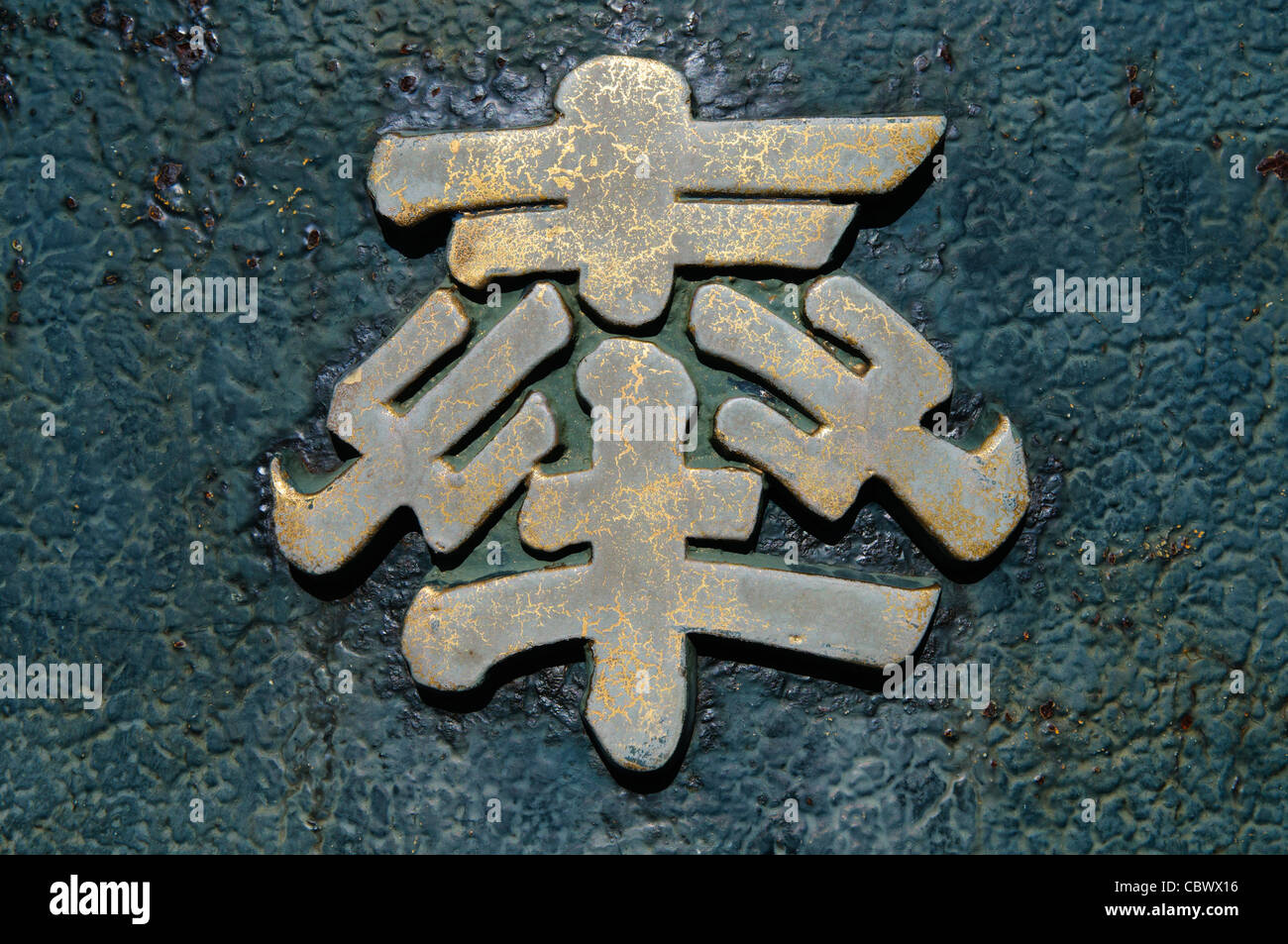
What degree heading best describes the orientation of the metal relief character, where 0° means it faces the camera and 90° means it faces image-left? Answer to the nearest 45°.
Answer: approximately 0°
